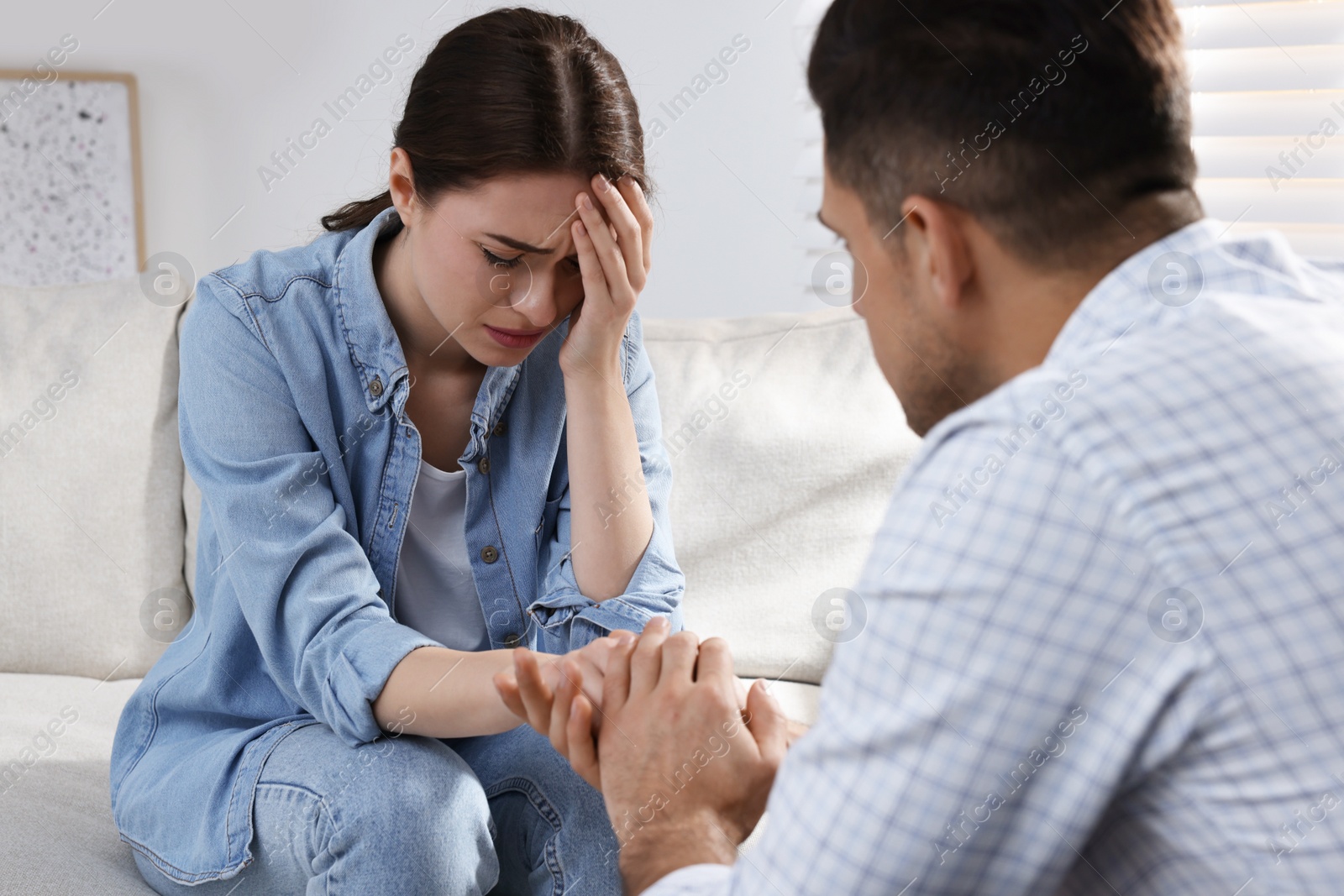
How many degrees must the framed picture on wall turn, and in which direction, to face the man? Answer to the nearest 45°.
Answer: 0° — it already faces them

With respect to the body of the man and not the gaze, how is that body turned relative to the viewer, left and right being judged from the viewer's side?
facing away from the viewer and to the left of the viewer

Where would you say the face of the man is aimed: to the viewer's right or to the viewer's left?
to the viewer's left

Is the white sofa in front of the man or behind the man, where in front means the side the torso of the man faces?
in front

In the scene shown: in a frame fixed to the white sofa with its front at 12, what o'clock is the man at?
The man is roughly at 11 o'clock from the white sofa.

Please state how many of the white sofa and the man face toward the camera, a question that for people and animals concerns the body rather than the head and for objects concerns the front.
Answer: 1

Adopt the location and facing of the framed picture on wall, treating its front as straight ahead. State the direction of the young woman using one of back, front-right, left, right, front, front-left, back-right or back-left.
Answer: front

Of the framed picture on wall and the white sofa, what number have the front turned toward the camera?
2

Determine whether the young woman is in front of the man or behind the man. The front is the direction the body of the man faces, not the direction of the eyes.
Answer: in front

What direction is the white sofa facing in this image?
toward the camera

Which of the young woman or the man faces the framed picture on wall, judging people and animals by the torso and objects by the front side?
the man

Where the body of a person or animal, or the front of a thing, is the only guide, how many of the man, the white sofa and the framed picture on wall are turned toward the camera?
2

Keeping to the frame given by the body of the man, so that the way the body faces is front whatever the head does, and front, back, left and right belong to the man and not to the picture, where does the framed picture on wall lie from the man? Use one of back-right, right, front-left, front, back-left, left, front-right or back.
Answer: front

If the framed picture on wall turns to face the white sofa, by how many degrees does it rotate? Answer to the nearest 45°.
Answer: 0° — it already faces it

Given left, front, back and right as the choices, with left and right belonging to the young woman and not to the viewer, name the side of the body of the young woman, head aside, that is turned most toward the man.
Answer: front
